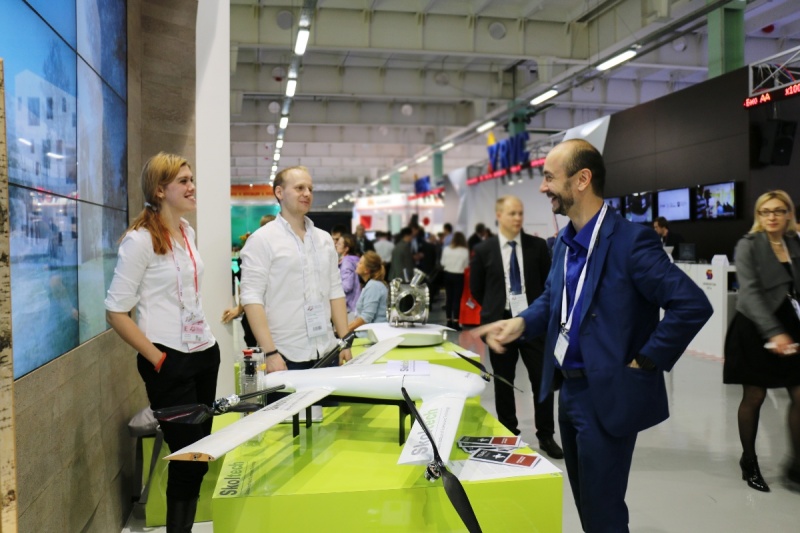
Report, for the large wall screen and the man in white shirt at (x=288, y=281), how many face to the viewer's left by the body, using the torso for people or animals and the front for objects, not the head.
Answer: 0

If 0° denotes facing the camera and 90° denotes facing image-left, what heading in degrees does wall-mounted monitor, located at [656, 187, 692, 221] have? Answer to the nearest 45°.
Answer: approximately 45°

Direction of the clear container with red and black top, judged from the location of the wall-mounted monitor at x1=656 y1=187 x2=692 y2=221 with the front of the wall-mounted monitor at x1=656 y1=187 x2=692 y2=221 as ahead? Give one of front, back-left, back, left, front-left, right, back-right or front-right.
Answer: front-left

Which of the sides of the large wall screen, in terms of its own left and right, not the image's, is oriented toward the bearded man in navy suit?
front

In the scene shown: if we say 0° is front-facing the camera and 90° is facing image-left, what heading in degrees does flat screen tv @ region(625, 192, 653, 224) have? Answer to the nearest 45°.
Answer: approximately 45°

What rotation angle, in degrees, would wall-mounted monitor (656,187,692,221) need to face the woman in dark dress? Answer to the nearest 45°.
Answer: approximately 45° to its left

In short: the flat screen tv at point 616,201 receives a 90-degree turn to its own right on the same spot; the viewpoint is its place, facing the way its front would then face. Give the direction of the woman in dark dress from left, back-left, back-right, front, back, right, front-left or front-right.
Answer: back-left

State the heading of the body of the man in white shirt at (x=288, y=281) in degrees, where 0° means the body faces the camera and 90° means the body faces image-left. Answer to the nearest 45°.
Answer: approximately 315°

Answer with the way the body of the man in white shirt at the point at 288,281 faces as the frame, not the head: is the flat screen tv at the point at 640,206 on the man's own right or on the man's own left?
on the man's own left

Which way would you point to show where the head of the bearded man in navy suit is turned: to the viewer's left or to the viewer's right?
to the viewer's left

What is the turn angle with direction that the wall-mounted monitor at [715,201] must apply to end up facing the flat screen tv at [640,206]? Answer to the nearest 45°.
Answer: approximately 90° to its right

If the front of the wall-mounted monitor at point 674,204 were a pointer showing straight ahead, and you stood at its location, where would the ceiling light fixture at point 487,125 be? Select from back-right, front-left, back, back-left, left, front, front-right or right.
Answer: right
